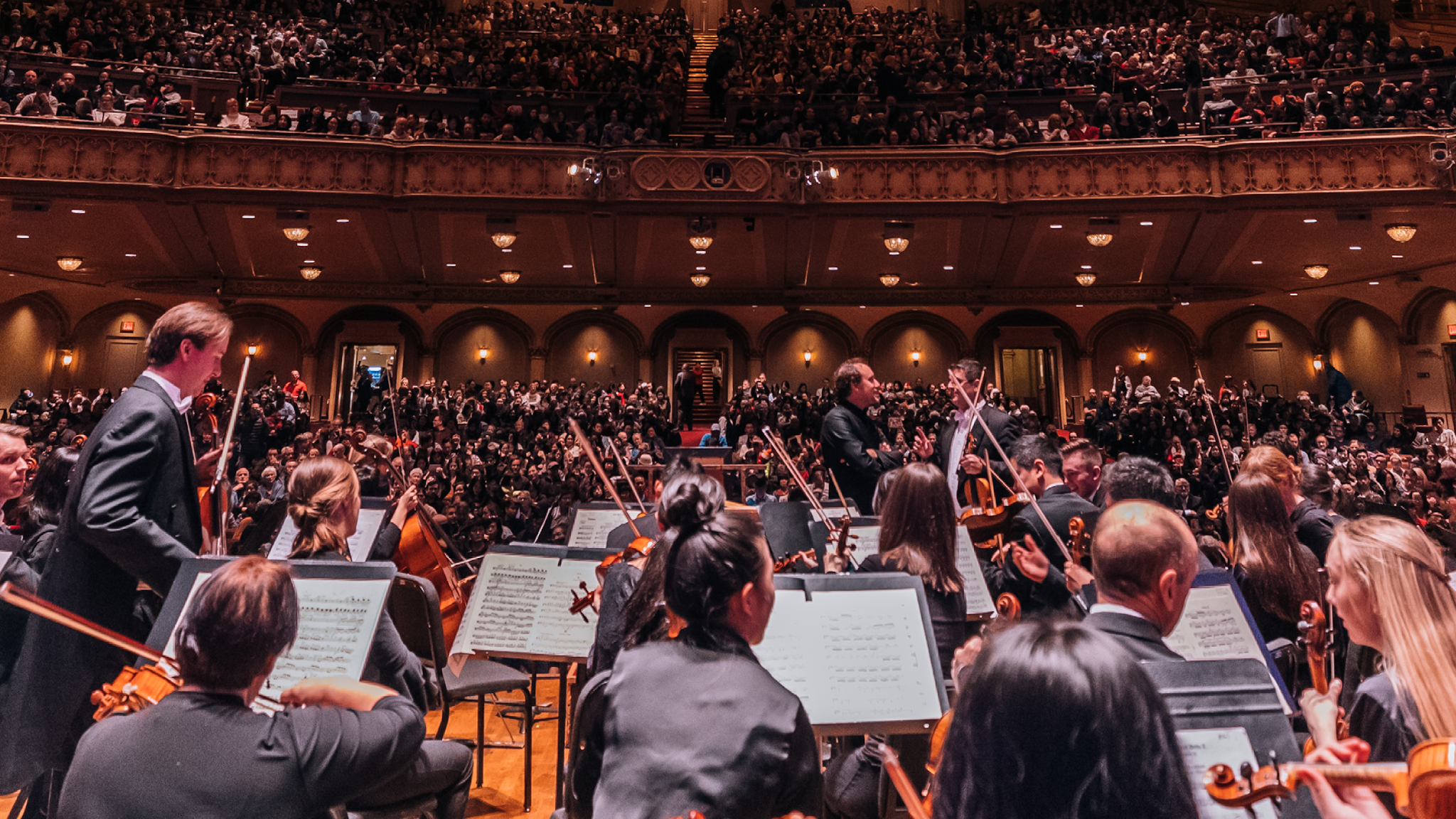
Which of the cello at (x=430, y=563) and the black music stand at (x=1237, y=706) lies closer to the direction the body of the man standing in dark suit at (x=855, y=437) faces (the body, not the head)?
the black music stand

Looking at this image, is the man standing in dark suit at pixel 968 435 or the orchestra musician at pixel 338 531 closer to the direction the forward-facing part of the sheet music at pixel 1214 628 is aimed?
the orchestra musician

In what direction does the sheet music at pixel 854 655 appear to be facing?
toward the camera

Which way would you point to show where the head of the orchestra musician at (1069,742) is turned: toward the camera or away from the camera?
away from the camera

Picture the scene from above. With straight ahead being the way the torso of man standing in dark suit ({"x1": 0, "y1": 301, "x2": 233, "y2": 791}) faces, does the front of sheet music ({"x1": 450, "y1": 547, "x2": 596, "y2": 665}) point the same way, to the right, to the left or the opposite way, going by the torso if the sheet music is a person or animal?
to the right

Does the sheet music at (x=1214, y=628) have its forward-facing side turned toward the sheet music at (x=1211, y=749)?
yes

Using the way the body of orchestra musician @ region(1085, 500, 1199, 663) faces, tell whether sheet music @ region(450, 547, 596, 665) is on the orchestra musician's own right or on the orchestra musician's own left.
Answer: on the orchestra musician's own left

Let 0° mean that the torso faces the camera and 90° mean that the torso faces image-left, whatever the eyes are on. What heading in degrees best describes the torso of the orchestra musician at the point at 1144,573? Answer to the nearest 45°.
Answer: approximately 225°

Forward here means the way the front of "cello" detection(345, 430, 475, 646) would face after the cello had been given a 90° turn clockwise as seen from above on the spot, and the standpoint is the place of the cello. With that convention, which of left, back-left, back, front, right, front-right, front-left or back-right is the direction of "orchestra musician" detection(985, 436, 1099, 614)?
front-left

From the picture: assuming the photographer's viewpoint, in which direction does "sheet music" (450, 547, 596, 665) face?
facing the viewer

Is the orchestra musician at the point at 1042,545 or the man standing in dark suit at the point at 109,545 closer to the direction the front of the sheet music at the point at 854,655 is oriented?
the man standing in dark suit

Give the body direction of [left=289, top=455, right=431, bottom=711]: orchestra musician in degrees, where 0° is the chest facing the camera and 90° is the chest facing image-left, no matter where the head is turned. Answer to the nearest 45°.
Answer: approximately 225°

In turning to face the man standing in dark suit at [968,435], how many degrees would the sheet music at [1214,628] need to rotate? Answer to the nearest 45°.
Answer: approximately 135° to its right

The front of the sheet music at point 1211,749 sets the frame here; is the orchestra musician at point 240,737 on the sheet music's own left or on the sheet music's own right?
on the sheet music's own right

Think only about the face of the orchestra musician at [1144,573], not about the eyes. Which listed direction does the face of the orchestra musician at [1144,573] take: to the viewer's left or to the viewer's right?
to the viewer's right
